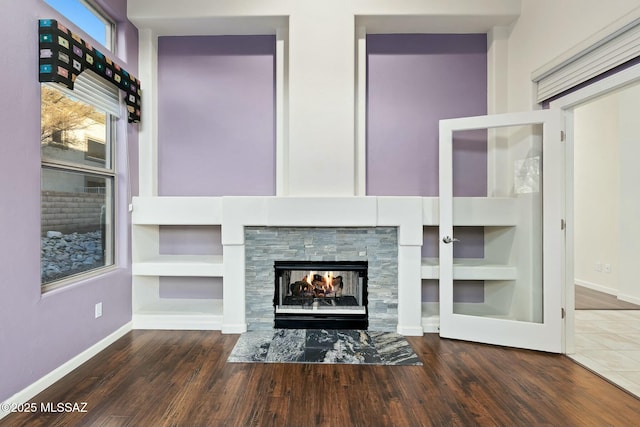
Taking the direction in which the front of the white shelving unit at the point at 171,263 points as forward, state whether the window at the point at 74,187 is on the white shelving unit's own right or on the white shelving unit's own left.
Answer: on the white shelving unit's own right

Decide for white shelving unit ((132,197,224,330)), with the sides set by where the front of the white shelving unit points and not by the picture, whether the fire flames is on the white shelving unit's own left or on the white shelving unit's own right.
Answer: on the white shelving unit's own left

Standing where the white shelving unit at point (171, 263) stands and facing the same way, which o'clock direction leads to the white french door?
The white french door is roughly at 10 o'clock from the white shelving unit.

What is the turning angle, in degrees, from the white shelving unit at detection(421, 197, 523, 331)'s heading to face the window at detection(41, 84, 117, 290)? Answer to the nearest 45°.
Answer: approximately 45° to its right

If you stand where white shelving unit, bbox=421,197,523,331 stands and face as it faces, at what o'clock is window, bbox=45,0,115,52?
The window is roughly at 2 o'clock from the white shelving unit.

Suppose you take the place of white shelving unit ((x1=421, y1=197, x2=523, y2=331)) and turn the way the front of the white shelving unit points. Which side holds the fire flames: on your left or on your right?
on your right

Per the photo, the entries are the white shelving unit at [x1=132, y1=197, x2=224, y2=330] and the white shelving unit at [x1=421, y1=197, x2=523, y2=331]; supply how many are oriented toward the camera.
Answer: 2

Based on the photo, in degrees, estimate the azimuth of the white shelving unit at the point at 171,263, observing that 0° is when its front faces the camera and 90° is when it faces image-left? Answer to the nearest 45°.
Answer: approximately 0°
